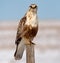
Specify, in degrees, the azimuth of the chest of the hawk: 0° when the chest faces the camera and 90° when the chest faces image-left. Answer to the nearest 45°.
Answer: approximately 315°
